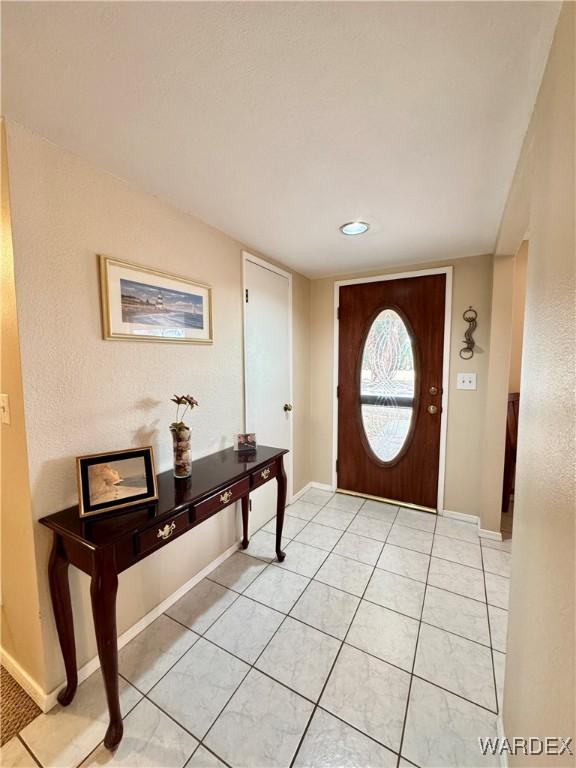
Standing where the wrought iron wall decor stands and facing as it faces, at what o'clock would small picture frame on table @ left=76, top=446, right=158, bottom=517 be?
The small picture frame on table is roughly at 1 o'clock from the wrought iron wall decor.

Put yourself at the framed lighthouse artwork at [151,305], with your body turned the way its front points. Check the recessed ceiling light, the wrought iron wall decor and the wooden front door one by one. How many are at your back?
0

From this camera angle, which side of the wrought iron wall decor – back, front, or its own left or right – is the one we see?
front

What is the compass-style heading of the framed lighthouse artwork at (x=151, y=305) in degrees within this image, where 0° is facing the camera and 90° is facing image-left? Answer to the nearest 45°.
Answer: approximately 315°

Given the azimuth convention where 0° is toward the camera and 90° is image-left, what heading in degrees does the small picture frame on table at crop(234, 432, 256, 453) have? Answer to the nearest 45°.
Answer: approximately 0°

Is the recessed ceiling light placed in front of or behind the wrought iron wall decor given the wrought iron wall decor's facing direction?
in front

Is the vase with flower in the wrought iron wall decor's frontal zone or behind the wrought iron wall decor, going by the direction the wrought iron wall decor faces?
frontal zone

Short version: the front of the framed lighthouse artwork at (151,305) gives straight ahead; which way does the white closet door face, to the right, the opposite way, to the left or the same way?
the same way

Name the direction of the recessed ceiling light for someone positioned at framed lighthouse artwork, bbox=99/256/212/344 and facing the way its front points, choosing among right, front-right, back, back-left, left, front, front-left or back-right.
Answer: front-left

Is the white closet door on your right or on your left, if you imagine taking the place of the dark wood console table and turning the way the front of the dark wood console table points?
on your left

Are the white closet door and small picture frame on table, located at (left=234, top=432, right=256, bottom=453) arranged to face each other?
no

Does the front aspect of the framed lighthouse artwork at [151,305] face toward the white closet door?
no

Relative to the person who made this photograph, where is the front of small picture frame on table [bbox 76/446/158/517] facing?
facing the viewer and to the right of the viewer

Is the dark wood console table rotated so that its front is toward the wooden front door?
no

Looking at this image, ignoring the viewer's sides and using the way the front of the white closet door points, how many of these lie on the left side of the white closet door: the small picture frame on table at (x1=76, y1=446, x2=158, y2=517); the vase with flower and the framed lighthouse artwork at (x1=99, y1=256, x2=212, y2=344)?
0
